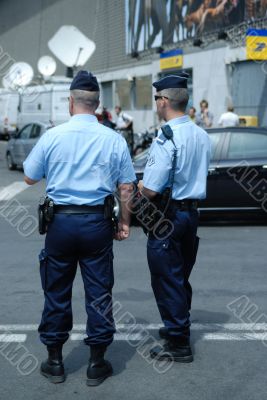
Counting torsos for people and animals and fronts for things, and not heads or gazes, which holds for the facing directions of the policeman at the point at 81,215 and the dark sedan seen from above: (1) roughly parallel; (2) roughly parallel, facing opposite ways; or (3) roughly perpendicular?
roughly perpendicular

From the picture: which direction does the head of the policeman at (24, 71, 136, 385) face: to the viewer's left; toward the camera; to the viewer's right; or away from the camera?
away from the camera

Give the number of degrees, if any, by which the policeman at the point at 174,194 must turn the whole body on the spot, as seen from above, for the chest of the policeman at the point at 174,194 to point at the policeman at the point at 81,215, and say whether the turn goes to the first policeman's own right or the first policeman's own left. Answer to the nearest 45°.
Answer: approximately 90° to the first policeman's own left

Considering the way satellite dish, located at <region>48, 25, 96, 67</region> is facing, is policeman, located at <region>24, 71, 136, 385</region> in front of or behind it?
in front

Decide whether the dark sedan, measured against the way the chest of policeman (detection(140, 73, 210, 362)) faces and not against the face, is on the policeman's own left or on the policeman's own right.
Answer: on the policeman's own right

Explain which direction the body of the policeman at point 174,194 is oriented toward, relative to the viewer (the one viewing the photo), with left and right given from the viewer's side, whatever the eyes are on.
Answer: facing away from the viewer and to the left of the viewer

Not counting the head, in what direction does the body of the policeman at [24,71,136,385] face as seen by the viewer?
away from the camera

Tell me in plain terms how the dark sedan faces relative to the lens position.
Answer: facing to the left of the viewer

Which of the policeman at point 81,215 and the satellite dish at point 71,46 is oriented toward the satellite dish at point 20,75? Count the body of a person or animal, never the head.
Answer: the policeman
